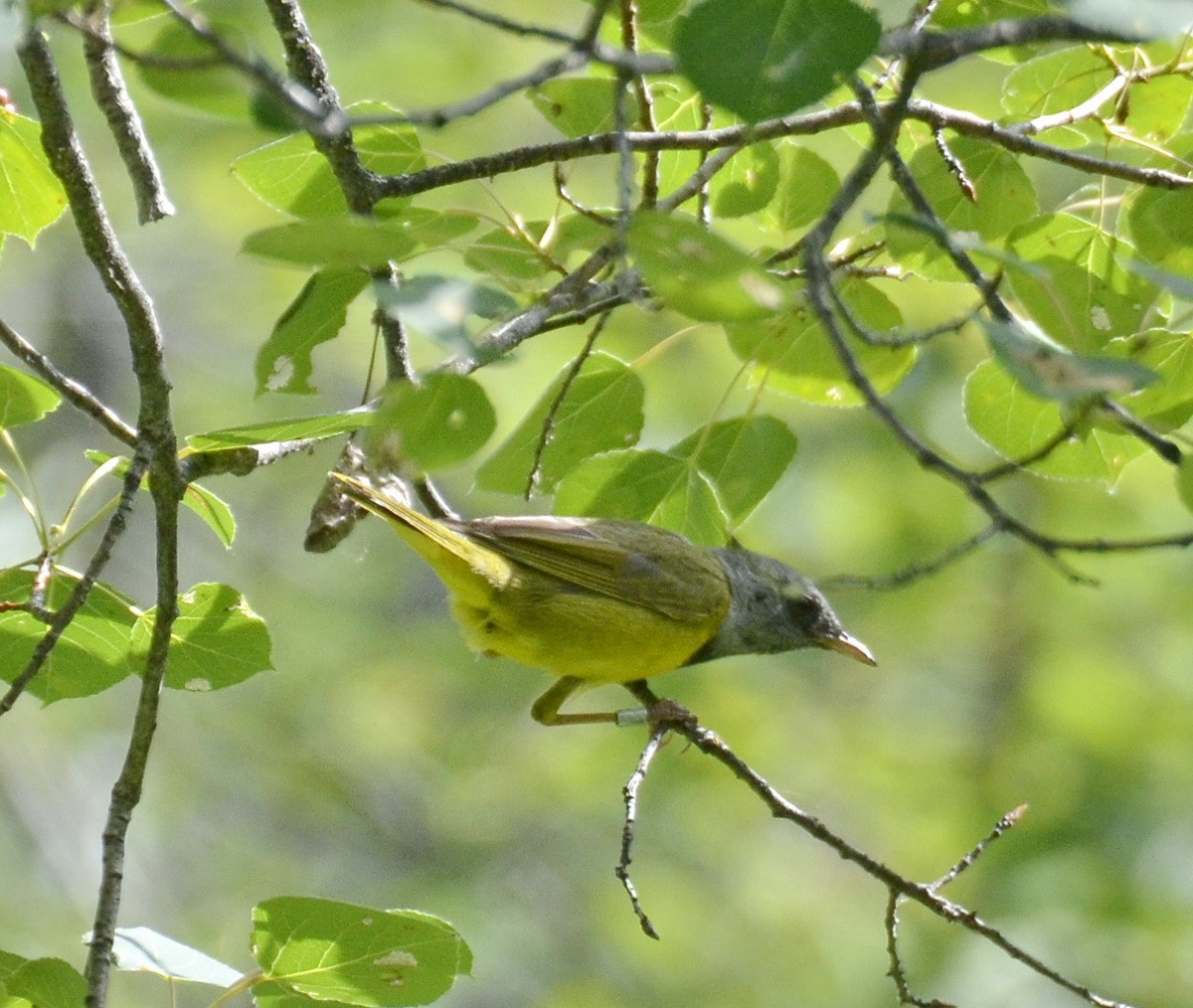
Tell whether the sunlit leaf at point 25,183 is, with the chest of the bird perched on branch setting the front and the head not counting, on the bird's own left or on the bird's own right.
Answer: on the bird's own right

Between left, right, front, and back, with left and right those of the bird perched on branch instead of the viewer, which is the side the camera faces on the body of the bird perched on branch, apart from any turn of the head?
right
